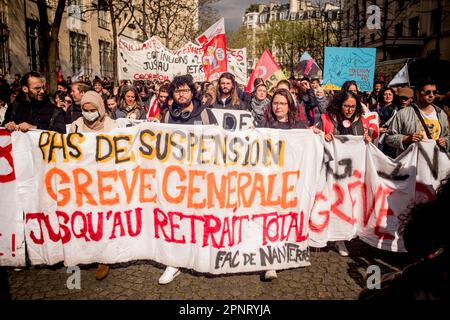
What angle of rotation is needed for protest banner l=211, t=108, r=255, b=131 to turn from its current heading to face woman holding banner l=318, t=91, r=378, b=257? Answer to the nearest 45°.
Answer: approximately 45° to its left

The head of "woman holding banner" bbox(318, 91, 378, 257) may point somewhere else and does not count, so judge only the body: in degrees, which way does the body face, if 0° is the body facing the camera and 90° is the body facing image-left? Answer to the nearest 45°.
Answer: approximately 0°

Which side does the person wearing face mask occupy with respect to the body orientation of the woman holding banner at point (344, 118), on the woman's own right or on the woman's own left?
on the woman's own right

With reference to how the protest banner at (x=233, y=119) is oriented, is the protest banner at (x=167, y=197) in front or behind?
in front

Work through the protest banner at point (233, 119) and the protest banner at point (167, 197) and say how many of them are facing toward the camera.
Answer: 2

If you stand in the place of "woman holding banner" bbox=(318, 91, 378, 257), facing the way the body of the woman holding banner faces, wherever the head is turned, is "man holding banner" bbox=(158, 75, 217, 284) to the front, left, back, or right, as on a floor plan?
right

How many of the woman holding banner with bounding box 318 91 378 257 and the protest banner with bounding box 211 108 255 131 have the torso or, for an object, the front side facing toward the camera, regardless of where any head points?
2

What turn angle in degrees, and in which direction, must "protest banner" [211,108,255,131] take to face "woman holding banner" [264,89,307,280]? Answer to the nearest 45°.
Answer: approximately 45° to its left

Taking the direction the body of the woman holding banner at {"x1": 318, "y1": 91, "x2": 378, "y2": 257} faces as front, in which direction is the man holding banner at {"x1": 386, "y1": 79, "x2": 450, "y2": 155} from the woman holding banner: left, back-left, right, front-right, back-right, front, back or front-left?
left

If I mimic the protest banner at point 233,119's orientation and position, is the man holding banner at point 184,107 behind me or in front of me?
in front
